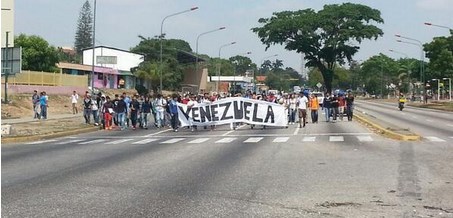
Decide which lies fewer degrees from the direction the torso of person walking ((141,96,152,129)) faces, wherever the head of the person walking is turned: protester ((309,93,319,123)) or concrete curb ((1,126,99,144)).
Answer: the concrete curb

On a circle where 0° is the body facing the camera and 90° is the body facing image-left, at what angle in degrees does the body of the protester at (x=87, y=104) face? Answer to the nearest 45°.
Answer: approximately 0°

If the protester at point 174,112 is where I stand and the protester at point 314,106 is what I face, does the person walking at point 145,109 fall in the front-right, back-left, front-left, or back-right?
back-left

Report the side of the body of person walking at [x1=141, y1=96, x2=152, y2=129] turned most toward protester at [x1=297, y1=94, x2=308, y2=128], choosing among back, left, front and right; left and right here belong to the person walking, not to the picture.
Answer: left

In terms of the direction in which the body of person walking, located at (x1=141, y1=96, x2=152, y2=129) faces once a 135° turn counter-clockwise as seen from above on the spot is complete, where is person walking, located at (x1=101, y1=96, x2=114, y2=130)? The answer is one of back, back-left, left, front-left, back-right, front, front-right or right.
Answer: back-left
